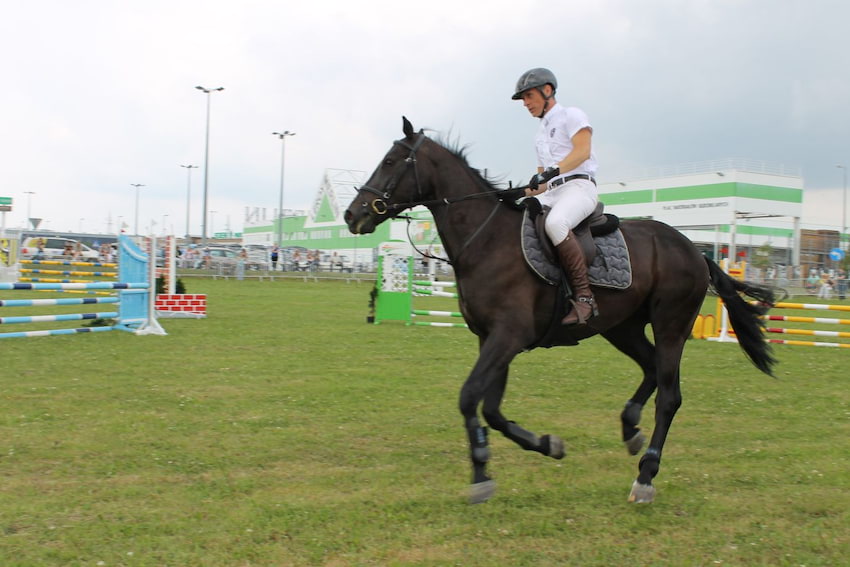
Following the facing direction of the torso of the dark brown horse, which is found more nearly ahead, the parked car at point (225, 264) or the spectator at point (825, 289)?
the parked car

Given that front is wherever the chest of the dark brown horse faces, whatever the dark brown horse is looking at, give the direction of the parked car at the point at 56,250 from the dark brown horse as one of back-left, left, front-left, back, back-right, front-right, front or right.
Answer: front-right

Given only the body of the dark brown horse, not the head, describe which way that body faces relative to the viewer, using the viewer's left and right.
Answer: facing to the left of the viewer
